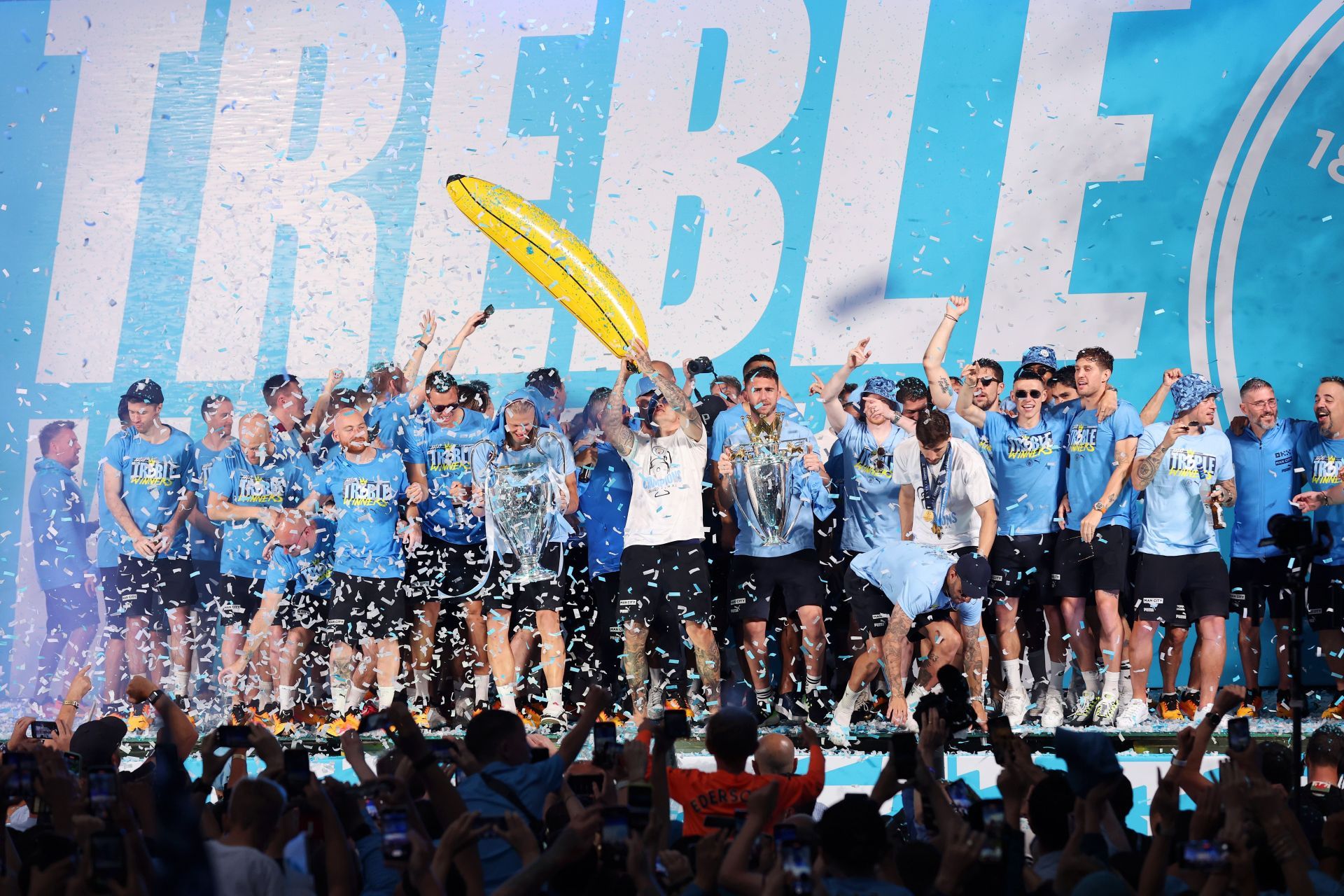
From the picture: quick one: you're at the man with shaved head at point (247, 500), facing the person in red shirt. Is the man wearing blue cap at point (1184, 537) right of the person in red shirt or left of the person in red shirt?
left

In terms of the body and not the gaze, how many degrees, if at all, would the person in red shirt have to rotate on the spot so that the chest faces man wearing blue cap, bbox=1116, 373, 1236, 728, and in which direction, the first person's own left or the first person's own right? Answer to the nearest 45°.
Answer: approximately 45° to the first person's own right

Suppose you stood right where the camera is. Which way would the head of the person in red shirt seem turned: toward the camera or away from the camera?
away from the camera

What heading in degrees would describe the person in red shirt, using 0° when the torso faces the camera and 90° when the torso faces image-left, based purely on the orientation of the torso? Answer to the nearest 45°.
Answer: approximately 180°

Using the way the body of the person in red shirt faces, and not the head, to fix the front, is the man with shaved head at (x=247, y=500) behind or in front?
in front
